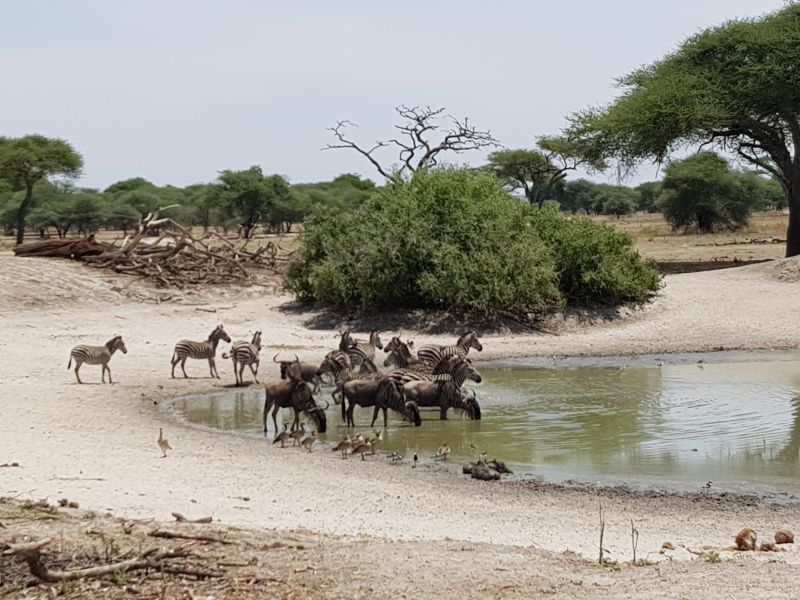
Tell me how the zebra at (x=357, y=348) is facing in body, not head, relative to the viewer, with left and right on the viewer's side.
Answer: facing to the right of the viewer

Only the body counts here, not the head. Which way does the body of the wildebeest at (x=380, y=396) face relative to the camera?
to the viewer's right

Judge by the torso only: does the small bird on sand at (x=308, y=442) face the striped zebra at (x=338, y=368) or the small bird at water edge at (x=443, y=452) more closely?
the small bird at water edge

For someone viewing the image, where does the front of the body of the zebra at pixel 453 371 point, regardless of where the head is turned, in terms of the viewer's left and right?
facing to the right of the viewer

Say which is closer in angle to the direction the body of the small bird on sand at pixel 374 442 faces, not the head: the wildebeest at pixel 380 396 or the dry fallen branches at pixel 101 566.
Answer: the wildebeest

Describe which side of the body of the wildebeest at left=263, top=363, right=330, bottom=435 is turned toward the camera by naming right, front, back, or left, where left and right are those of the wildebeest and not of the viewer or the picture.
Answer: right
